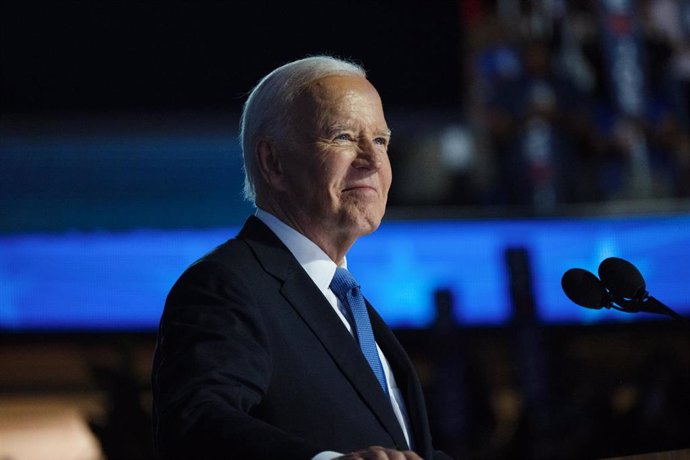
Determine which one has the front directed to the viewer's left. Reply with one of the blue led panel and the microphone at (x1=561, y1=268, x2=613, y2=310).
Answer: the microphone

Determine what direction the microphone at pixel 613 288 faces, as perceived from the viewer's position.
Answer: facing to the left of the viewer

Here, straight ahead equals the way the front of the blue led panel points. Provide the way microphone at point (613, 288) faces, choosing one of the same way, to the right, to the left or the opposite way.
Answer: to the right

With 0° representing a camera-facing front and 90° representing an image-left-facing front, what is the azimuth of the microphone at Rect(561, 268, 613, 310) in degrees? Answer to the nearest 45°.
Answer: approximately 90°

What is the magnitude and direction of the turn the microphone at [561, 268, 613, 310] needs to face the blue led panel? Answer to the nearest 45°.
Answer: approximately 90° to its right

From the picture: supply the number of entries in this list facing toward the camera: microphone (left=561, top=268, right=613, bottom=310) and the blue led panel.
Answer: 1

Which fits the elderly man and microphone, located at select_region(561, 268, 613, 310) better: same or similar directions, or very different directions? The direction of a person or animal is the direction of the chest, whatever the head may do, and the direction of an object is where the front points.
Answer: very different directions

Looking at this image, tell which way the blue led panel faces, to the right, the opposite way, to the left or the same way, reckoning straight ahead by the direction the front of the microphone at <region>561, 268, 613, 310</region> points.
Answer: to the left

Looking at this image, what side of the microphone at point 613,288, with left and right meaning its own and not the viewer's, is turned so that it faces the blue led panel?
right

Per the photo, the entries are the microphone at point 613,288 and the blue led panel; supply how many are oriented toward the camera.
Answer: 1
